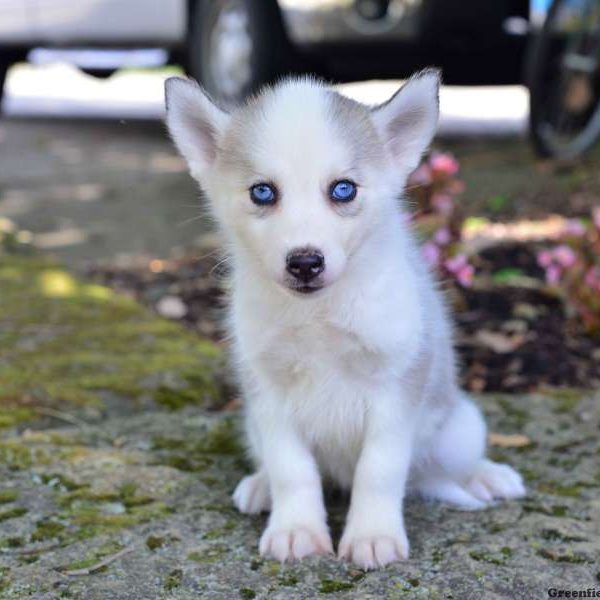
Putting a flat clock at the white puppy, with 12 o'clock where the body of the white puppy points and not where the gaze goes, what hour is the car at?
The car is roughly at 6 o'clock from the white puppy.

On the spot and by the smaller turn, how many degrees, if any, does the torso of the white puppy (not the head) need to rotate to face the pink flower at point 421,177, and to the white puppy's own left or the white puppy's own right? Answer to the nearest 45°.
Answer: approximately 180°

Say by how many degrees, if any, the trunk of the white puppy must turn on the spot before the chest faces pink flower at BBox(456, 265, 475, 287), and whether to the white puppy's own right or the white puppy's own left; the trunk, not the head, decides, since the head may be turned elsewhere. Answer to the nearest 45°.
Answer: approximately 180°

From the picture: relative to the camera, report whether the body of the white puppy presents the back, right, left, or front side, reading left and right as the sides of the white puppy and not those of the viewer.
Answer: front
